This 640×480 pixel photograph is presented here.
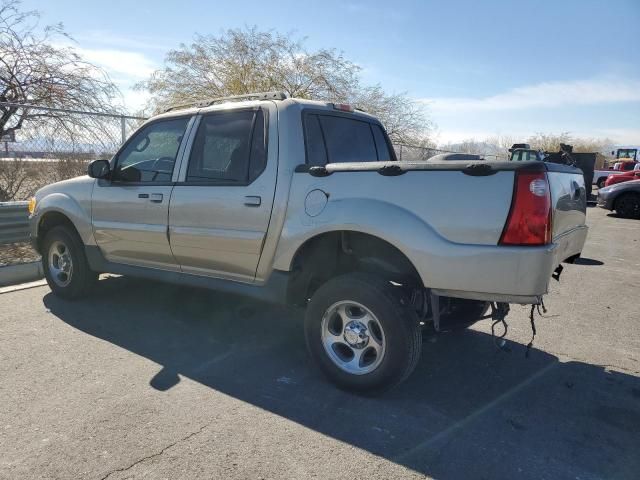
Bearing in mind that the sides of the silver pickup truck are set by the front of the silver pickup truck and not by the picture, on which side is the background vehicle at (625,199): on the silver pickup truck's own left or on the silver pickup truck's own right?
on the silver pickup truck's own right

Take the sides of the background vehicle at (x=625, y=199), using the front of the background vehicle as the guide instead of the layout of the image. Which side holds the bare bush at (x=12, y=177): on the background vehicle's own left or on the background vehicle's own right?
on the background vehicle's own left

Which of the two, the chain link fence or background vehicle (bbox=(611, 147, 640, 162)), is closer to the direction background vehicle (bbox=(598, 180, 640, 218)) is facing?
the chain link fence

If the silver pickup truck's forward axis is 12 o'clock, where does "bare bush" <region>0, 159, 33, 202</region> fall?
The bare bush is roughly at 12 o'clock from the silver pickup truck.

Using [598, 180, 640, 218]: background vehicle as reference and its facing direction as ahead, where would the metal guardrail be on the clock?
The metal guardrail is roughly at 10 o'clock from the background vehicle.

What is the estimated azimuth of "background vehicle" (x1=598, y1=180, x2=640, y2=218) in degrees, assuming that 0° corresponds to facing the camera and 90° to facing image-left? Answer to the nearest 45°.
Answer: approximately 90°

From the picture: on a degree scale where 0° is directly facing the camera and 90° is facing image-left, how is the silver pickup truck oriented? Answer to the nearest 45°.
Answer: approximately 135°

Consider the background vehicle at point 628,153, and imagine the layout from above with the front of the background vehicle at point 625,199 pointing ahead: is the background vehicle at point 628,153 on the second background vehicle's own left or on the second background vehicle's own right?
on the second background vehicle's own right

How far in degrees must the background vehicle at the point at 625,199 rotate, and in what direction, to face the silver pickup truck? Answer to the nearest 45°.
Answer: approximately 90° to its left
